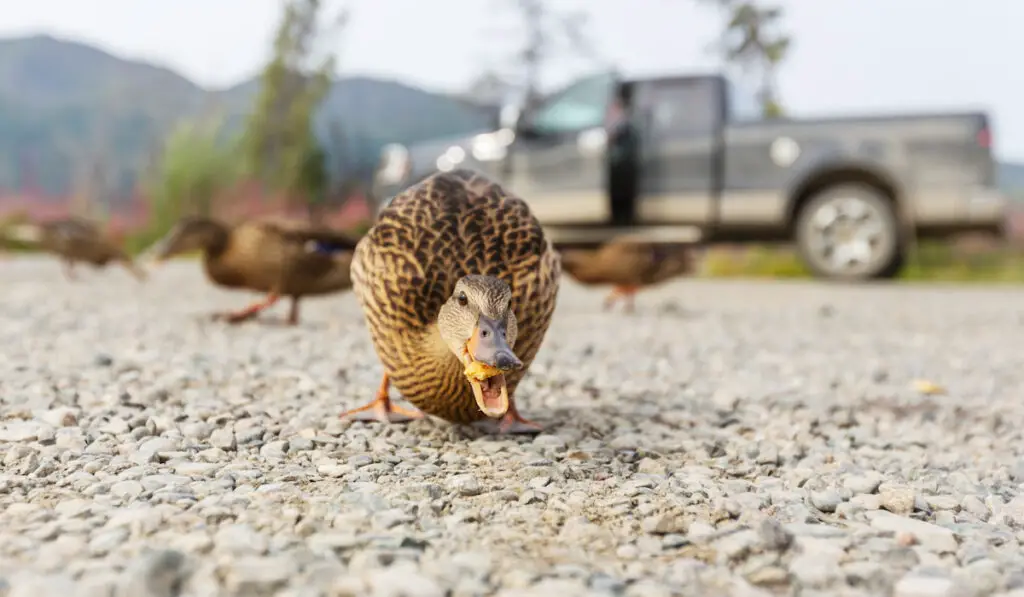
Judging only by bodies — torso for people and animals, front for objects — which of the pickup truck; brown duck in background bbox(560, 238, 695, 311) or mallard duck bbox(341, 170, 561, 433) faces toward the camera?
the mallard duck

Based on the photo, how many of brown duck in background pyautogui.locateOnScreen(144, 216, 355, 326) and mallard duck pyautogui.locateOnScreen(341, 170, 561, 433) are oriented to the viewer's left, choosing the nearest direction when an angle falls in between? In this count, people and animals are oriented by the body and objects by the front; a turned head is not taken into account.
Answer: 1

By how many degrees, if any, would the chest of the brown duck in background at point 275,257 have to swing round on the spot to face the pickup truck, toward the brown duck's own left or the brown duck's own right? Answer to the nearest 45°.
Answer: approximately 135° to the brown duck's own right

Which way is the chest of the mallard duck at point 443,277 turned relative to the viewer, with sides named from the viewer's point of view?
facing the viewer

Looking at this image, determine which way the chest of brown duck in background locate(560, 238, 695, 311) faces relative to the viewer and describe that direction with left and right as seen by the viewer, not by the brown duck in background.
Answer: facing to the left of the viewer

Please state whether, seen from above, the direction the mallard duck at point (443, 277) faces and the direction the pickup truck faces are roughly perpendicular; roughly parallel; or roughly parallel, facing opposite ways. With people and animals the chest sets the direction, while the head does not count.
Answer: roughly perpendicular

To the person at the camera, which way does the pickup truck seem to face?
facing to the left of the viewer

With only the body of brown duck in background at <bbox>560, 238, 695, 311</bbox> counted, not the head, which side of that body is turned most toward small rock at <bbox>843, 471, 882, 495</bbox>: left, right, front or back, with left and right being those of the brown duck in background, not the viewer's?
left

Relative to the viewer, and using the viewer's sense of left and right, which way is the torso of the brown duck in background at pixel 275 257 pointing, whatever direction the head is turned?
facing to the left of the viewer

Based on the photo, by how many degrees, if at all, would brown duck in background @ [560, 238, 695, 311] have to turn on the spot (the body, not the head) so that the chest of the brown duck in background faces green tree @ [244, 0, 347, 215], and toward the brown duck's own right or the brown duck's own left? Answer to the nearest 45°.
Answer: approximately 45° to the brown duck's own right

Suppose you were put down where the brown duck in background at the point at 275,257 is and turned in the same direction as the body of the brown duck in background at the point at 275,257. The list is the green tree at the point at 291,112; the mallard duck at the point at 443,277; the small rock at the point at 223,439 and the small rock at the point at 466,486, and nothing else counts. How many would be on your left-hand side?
3

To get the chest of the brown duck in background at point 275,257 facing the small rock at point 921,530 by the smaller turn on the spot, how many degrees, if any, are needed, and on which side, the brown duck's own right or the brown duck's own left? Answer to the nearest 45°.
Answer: approximately 90° to the brown duck's own left

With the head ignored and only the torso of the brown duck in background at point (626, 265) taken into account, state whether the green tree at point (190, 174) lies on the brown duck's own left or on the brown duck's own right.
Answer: on the brown duck's own right

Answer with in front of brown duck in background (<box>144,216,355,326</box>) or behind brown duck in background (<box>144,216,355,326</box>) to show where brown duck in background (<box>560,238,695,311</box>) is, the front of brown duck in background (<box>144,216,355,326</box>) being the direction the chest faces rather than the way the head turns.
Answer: behind

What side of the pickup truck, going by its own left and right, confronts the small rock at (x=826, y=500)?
left
